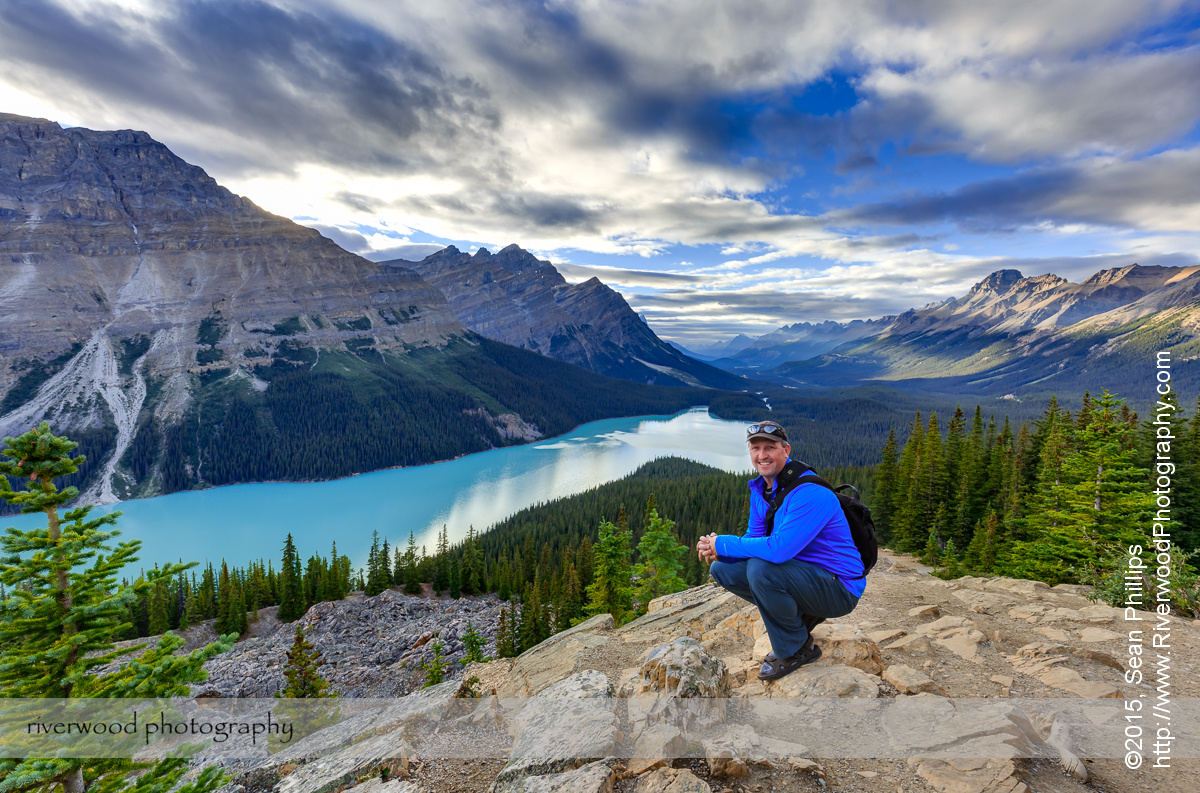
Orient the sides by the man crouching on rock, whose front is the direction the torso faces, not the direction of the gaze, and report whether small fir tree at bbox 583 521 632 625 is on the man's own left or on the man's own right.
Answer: on the man's own right

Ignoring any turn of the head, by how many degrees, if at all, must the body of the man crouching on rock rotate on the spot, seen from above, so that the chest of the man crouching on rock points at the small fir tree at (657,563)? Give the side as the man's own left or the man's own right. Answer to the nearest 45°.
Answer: approximately 135° to the man's own right

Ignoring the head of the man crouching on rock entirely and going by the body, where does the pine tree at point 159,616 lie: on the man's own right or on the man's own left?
on the man's own right

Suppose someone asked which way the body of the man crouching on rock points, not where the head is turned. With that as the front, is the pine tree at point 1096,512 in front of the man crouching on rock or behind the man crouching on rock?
behind

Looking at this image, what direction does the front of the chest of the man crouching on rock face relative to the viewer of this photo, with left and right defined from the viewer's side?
facing the viewer and to the left of the viewer

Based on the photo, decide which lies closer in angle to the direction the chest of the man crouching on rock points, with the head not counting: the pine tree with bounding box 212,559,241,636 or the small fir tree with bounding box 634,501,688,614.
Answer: the pine tree

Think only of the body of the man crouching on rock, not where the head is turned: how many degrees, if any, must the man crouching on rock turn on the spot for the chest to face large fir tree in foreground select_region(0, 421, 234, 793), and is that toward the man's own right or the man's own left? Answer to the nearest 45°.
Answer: approximately 45° to the man's own right

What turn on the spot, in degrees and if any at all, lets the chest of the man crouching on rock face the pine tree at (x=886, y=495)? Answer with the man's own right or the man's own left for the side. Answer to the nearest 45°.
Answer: approximately 135° to the man's own right

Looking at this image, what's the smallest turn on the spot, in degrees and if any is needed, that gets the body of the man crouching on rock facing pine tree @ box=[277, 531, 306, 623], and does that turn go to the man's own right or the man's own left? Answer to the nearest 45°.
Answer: approximately 90° to the man's own right

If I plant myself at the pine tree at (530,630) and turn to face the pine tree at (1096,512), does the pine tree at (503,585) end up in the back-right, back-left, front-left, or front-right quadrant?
back-left

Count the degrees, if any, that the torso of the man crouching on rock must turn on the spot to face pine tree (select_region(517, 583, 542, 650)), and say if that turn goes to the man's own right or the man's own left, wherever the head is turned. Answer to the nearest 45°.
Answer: approximately 90° to the man's own right
